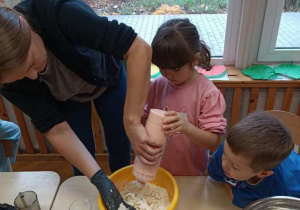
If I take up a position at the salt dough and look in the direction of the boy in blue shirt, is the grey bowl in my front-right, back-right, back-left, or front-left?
front-right

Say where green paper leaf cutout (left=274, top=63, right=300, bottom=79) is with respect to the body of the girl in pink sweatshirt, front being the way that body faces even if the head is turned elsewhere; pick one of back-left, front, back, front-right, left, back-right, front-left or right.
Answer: back

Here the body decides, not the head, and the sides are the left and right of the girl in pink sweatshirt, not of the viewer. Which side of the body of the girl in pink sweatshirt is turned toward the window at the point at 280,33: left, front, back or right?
back
